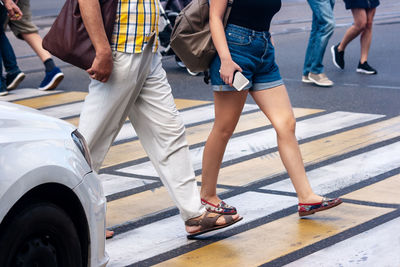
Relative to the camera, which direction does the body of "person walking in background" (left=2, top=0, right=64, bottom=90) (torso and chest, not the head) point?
to the viewer's left

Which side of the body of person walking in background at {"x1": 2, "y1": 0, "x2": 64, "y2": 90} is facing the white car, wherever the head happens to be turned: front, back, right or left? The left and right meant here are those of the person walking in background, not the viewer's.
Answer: left

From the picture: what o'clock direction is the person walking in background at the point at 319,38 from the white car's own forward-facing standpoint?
The person walking in background is roughly at 10 o'clock from the white car.

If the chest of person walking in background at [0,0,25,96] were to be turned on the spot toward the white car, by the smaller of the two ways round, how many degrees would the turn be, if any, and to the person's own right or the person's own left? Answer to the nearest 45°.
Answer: approximately 90° to the person's own left

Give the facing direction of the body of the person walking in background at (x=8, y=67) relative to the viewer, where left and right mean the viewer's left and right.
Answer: facing to the left of the viewer

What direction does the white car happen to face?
to the viewer's right

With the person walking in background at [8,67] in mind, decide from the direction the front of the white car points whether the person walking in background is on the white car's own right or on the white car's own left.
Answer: on the white car's own left
